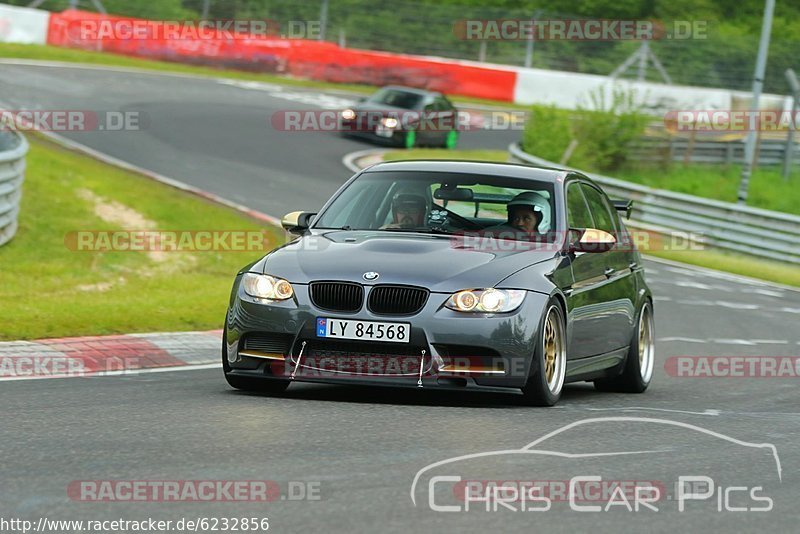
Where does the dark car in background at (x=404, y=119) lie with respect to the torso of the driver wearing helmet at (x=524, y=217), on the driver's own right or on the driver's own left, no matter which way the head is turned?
on the driver's own right

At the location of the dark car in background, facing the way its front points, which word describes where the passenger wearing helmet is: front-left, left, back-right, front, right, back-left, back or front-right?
front-left

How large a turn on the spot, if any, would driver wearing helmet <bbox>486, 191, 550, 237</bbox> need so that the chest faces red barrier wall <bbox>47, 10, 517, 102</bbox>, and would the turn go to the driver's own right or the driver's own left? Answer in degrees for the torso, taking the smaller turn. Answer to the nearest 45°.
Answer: approximately 135° to the driver's own right

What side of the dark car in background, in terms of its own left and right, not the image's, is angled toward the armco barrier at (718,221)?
left

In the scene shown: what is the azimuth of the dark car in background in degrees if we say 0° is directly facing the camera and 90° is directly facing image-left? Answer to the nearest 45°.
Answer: approximately 45°

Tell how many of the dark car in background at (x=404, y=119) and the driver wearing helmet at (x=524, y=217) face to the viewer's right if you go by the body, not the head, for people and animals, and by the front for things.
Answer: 0

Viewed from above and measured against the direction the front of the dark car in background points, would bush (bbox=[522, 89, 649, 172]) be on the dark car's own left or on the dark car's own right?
on the dark car's own left

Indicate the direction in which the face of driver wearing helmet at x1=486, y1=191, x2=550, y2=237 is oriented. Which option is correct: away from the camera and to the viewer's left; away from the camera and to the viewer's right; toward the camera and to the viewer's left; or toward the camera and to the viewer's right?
toward the camera and to the viewer's left

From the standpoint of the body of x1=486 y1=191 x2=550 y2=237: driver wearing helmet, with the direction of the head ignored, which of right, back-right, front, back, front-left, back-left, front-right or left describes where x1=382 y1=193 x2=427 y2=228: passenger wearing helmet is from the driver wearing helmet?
front-right

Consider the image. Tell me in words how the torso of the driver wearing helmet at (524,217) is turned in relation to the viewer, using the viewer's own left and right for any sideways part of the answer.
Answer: facing the viewer and to the left of the viewer

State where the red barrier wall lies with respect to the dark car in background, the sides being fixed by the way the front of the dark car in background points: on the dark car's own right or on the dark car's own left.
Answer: on the dark car's own right

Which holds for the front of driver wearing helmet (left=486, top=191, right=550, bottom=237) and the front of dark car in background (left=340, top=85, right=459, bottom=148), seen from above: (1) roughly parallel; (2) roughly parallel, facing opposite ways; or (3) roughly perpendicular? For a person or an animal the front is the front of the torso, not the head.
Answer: roughly parallel
